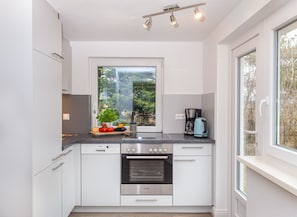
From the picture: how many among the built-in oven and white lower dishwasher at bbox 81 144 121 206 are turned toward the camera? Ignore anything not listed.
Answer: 2

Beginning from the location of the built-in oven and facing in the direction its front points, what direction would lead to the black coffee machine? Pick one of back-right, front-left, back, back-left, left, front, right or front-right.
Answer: back-left

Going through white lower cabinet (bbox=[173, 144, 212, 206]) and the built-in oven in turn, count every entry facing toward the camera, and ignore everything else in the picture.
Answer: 2

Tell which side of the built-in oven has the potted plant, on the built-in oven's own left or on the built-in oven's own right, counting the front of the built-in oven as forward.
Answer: on the built-in oven's own right

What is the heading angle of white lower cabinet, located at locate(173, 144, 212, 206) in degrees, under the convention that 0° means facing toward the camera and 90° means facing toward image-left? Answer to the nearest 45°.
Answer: approximately 0°

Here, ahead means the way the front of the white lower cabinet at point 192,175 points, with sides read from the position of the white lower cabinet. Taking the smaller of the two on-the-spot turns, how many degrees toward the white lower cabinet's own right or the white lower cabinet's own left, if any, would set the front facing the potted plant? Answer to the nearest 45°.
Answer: approximately 90° to the white lower cabinet's own right

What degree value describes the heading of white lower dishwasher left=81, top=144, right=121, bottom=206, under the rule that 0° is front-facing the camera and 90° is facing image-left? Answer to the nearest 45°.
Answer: approximately 0°

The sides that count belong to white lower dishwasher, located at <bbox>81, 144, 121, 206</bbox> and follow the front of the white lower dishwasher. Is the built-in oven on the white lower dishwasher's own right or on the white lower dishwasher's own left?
on the white lower dishwasher's own left

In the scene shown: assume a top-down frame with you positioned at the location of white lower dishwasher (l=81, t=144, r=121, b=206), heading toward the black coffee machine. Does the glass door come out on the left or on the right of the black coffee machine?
right
